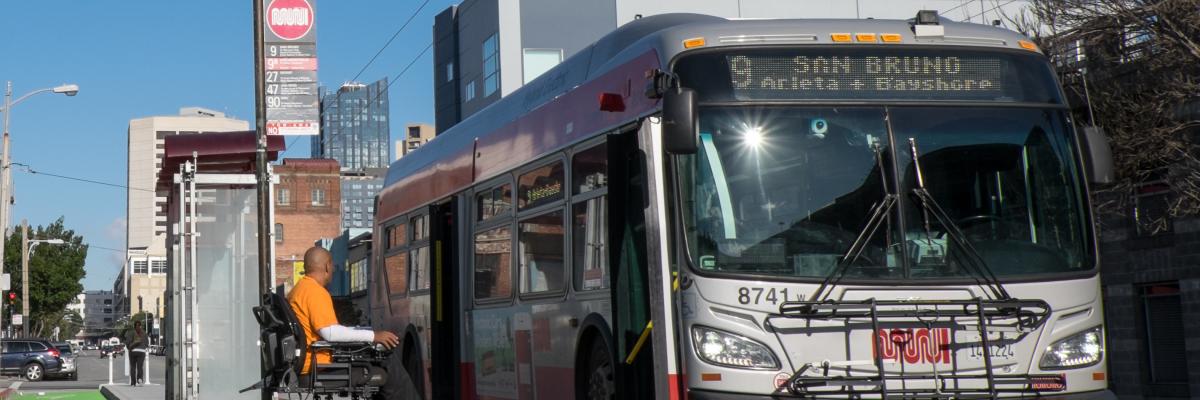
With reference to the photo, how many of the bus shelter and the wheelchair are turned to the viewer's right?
2

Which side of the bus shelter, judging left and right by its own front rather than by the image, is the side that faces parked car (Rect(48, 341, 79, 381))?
left

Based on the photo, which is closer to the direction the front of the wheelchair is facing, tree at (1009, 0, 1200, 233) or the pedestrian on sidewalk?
the tree

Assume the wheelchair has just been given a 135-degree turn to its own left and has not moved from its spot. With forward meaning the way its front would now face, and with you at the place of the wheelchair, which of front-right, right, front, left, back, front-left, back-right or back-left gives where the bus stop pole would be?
front-right

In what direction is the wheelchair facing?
to the viewer's right

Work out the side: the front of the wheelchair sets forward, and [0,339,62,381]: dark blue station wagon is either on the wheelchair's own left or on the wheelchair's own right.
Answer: on the wheelchair's own left

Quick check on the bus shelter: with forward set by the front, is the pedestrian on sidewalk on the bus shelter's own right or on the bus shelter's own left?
on the bus shelter's own left

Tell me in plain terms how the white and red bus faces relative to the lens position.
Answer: facing the viewer and to the right of the viewer

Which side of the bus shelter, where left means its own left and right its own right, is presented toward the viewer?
right
